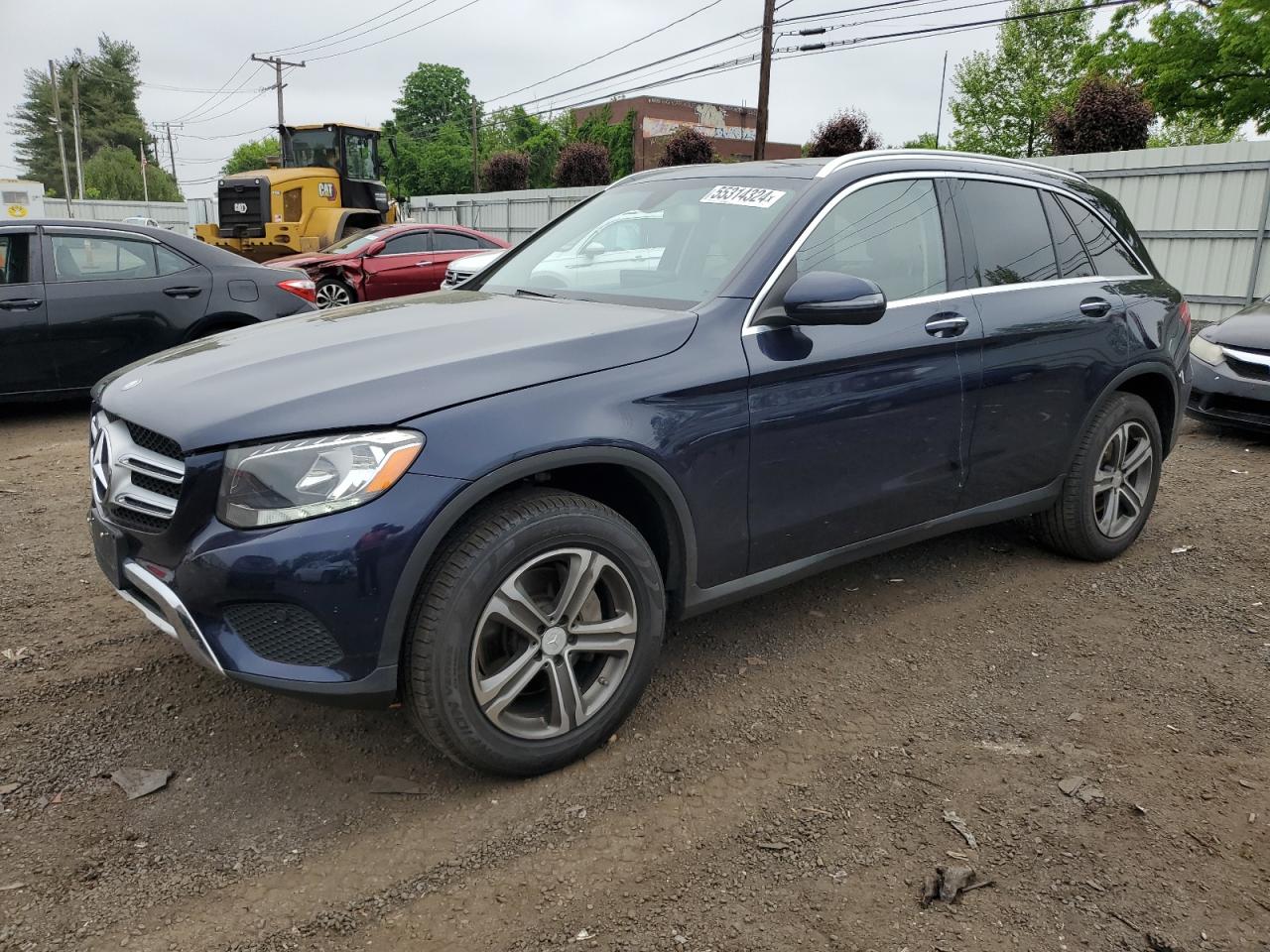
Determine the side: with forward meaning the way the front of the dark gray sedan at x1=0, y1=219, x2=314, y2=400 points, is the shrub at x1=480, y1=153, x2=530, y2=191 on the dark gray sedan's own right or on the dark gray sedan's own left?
on the dark gray sedan's own right

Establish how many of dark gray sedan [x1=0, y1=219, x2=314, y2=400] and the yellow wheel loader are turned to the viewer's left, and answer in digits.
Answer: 1

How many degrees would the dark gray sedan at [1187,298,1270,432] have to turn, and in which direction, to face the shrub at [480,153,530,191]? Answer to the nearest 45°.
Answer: approximately 90° to its right

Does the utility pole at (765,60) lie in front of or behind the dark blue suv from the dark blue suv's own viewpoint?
behind

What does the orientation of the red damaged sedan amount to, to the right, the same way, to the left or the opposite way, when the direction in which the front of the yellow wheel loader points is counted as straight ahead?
the opposite way

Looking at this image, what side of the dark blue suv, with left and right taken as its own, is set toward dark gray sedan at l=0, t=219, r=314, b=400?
right

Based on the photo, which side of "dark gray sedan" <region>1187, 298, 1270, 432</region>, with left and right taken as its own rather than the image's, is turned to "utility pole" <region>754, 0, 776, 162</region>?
right

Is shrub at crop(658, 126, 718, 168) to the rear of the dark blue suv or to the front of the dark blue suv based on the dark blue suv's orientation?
to the rear

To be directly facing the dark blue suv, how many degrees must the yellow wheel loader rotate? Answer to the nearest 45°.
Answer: approximately 135° to its right

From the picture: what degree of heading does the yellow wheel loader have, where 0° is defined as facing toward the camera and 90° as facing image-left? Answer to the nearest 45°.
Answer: approximately 225°

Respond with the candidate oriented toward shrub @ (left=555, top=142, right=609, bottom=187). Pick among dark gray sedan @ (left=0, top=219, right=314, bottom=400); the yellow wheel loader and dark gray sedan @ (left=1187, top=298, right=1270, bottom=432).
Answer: the yellow wheel loader

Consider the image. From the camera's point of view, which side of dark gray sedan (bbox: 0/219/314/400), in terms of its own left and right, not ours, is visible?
left

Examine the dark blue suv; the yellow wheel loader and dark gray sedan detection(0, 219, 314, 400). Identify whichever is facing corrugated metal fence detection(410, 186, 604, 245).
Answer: the yellow wheel loader

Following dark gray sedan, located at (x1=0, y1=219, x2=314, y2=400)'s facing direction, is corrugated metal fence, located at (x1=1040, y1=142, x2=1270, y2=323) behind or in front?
behind
